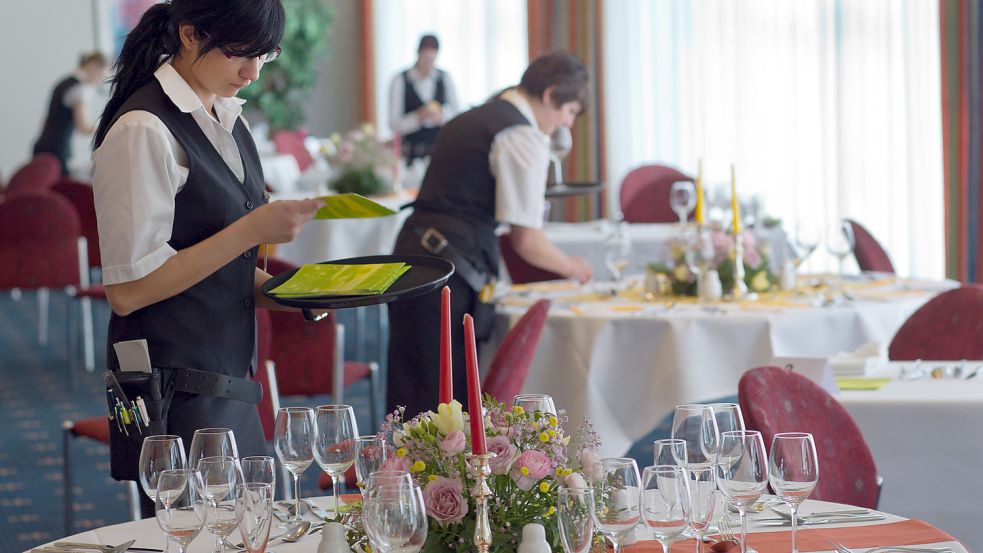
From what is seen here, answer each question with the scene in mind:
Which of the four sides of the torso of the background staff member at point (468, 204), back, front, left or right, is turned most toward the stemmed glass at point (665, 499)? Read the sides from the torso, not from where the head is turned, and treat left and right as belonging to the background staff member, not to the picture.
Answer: right

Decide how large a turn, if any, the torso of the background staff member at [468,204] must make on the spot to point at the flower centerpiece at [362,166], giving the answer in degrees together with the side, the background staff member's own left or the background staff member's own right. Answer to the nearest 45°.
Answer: approximately 90° to the background staff member's own left

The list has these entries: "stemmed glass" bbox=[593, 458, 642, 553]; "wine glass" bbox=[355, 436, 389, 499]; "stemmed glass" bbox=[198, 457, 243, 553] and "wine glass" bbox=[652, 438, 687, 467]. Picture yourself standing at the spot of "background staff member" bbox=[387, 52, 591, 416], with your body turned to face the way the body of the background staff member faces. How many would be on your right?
4

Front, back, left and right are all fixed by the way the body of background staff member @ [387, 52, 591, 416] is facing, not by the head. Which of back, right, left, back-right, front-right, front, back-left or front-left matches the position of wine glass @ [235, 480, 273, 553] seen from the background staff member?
right

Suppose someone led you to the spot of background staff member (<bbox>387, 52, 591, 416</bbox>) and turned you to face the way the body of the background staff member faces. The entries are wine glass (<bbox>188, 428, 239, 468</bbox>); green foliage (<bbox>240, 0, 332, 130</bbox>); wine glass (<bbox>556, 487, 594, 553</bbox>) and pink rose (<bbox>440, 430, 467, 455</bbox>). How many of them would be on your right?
3

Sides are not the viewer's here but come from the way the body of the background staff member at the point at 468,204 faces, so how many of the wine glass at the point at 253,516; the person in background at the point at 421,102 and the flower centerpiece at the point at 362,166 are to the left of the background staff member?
2

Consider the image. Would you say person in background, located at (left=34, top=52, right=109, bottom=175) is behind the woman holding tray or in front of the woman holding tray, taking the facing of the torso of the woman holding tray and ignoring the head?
behind

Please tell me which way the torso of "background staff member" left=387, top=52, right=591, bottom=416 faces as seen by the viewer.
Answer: to the viewer's right

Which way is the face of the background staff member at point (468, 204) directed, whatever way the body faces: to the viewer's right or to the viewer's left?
to the viewer's right

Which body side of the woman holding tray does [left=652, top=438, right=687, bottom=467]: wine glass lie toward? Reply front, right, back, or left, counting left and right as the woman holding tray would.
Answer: front

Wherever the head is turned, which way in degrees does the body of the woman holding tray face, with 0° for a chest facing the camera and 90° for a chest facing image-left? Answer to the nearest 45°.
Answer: approximately 315°
